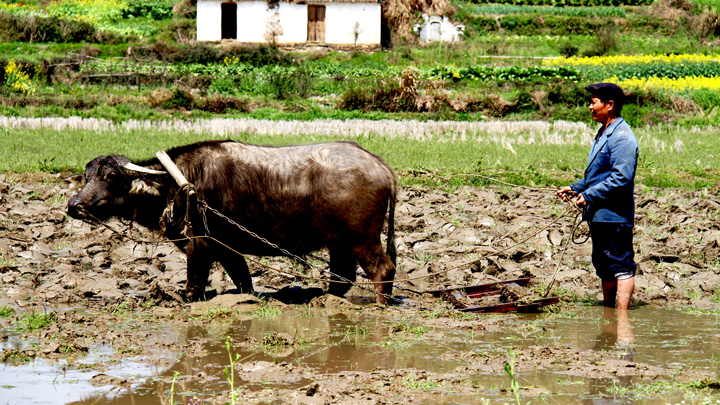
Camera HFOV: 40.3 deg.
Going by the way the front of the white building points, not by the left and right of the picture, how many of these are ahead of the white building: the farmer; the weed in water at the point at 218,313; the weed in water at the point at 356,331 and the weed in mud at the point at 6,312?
4

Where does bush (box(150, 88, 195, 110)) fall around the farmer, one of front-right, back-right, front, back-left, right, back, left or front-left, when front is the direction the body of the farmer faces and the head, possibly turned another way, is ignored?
front-right

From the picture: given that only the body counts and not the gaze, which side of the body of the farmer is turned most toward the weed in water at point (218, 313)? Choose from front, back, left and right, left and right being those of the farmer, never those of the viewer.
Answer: front

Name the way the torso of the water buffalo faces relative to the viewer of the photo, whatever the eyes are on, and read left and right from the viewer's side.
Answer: facing to the left of the viewer

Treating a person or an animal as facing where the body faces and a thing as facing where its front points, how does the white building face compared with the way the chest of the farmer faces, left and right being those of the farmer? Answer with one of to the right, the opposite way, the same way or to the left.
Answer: to the left

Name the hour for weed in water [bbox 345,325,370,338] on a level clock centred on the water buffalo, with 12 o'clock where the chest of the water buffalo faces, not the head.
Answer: The weed in water is roughly at 8 o'clock from the water buffalo.

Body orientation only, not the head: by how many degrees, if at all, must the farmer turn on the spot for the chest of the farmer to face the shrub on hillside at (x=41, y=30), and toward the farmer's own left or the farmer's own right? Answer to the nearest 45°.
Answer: approximately 45° to the farmer's own right

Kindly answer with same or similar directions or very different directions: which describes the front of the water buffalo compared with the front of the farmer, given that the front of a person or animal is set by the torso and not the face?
same or similar directions

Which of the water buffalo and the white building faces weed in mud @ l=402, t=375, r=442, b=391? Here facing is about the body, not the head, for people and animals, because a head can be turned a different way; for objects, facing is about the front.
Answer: the white building

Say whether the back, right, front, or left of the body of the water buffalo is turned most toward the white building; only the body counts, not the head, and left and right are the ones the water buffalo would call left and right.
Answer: right

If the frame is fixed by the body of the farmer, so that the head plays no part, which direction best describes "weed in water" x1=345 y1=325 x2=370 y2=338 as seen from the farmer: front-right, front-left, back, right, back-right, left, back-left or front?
front-left

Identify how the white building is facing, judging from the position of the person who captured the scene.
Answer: facing the viewer

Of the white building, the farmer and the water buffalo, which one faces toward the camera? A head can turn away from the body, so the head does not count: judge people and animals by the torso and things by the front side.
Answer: the white building

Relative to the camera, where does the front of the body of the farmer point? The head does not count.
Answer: to the viewer's left

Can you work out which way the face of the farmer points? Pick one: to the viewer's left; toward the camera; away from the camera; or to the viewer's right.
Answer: to the viewer's left

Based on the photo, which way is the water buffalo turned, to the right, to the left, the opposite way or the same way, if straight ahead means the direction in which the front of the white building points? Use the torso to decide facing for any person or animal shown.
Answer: to the right

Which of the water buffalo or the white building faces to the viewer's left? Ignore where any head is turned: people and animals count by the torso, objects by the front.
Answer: the water buffalo
